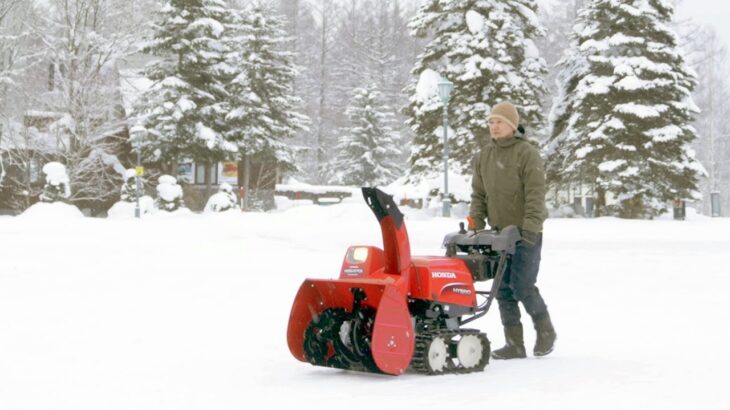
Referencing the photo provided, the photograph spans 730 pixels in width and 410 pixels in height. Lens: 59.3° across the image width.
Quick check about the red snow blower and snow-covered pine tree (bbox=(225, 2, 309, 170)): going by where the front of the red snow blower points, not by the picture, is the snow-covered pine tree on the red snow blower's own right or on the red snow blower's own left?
on the red snow blower's own right

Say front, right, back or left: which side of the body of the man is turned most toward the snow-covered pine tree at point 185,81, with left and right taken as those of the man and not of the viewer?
right

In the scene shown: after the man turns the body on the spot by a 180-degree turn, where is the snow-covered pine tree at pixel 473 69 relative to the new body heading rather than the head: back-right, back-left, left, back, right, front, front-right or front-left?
front-left

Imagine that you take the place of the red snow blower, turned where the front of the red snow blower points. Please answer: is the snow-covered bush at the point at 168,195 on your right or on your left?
on your right

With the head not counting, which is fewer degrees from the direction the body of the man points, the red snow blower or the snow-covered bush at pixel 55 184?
the red snow blower

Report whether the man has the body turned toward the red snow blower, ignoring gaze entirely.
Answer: yes

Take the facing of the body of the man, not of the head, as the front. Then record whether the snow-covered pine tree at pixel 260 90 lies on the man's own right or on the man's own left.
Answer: on the man's own right

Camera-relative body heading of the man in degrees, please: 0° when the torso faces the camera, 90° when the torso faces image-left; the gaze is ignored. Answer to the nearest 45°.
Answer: approximately 45°

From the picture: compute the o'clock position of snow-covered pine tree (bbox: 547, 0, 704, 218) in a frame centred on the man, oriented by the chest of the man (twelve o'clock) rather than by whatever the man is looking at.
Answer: The snow-covered pine tree is roughly at 5 o'clock from the man.

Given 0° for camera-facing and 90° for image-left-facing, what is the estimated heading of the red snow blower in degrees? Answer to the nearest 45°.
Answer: approximately 45°

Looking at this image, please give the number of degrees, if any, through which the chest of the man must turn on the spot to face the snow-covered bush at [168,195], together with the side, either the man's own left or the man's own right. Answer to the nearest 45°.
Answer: approximately 90° to the man's own right

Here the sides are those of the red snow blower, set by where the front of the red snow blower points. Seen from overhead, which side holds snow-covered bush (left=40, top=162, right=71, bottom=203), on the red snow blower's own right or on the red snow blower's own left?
on the red snow blower's own right
